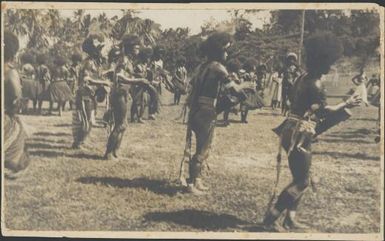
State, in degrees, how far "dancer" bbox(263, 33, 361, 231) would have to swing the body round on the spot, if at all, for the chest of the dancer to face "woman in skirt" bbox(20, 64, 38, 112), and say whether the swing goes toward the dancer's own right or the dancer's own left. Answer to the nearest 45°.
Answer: approximately 180°

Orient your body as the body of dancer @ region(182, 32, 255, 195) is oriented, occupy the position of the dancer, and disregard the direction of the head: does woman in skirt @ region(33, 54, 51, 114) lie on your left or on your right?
on your left

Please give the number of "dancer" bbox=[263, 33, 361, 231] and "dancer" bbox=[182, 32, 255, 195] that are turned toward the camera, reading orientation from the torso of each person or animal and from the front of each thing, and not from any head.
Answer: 0

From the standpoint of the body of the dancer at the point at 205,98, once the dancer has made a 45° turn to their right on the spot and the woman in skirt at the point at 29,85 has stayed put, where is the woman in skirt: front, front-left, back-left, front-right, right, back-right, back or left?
back

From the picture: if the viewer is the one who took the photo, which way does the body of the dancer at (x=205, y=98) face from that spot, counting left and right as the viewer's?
facing away from the viewer and to the right of the viewer

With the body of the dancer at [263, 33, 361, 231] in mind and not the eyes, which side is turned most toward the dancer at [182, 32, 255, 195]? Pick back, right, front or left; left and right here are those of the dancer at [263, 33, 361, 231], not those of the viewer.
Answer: back

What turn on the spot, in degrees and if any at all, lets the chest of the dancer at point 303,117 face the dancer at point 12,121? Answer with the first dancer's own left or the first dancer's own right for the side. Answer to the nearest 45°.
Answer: approximately 180°

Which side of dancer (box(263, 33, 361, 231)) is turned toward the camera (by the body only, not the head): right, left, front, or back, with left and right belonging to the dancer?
right
